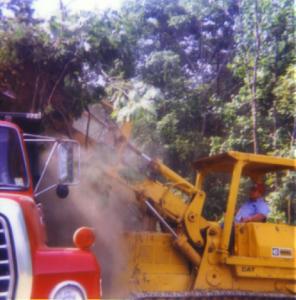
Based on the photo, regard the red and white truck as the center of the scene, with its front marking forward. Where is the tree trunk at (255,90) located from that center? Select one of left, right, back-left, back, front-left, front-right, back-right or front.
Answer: back-left

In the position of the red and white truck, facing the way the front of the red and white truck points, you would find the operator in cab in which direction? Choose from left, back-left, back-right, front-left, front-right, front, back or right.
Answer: back-left

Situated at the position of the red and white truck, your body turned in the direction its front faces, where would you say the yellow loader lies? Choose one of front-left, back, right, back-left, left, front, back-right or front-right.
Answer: back-left

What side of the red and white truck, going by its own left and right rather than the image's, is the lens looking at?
front
